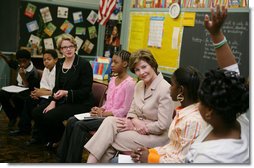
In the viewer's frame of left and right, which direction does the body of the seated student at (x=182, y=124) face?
facing to the left of the viewer

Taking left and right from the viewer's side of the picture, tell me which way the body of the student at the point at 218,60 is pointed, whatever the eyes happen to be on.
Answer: facing away from the viewer and to the left of the viewer

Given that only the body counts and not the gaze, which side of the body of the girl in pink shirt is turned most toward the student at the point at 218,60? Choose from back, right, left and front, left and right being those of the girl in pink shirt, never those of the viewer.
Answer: left

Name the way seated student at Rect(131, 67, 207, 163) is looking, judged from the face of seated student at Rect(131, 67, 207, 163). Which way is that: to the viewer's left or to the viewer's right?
to the viewer's left

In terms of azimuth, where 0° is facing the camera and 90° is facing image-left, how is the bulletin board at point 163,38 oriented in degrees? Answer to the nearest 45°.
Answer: approximately 0°
